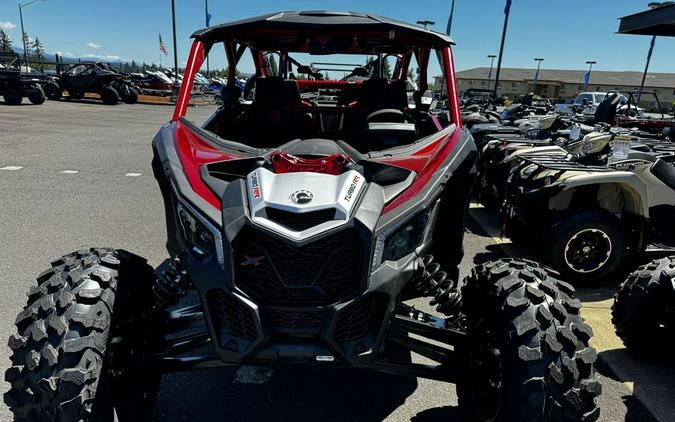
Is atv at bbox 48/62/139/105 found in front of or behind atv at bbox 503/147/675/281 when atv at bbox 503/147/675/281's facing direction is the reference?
in front

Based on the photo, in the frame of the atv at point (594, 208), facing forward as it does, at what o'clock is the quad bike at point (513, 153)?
The quad bike is roughly at 2 o'clock from the atv.

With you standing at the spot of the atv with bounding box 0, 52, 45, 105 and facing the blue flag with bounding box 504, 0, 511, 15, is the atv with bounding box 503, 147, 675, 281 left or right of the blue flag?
right

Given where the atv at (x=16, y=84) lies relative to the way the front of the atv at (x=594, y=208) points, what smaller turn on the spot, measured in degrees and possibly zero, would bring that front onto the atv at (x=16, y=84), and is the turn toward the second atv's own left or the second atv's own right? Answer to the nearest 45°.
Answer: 0° — it already faces it

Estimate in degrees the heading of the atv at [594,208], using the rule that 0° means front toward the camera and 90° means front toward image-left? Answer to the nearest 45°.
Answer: approximately 90°

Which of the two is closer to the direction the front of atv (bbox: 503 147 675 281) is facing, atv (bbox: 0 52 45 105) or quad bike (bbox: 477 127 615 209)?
the atv

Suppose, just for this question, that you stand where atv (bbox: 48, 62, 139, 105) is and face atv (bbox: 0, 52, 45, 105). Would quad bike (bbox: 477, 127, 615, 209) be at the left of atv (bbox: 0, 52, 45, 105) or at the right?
left

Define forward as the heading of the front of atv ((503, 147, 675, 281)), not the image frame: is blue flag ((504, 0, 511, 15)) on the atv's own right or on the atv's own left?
on the atv's own right

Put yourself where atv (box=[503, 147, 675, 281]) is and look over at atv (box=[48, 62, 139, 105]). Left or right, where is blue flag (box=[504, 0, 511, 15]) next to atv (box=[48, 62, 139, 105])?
right

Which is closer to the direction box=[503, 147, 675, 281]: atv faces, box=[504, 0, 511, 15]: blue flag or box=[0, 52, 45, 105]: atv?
the atv

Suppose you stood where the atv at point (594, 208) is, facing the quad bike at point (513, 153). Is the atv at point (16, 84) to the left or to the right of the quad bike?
left
